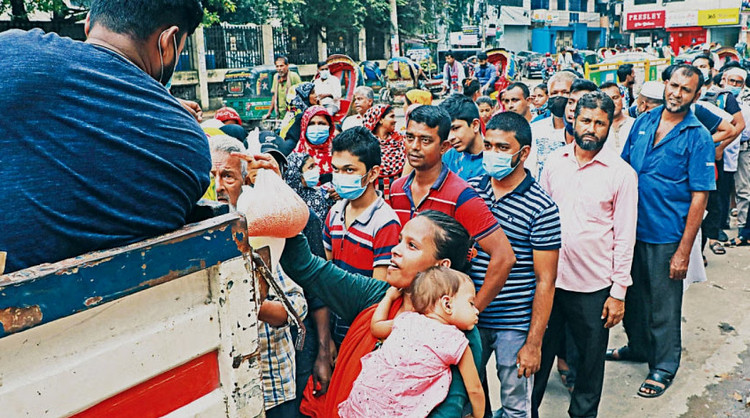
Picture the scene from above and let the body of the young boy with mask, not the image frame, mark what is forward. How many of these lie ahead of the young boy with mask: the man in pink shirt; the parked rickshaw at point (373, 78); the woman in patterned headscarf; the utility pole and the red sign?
0

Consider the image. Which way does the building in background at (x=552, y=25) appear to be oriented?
toward the camera

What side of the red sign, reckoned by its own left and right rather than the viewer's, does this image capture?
front

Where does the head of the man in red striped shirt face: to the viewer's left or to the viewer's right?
to the viewer's left

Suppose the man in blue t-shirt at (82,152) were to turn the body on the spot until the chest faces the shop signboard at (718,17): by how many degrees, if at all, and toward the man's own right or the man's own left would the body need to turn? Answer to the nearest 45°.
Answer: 0° — they already face it

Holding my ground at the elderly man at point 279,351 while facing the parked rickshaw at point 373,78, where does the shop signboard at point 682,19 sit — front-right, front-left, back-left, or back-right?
front-right

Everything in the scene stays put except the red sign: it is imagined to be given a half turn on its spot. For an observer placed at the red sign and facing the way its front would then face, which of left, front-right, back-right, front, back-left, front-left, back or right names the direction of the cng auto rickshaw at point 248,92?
back

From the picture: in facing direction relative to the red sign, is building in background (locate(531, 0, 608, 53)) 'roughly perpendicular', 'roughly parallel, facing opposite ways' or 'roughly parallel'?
roughly parallel

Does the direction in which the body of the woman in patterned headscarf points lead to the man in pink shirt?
no

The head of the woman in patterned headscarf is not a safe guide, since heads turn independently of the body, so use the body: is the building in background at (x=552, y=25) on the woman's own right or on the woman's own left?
on the woman's own left

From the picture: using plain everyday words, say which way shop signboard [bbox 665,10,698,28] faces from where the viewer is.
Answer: facing the viewer

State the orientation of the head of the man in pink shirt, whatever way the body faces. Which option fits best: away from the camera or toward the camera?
toward the camera
